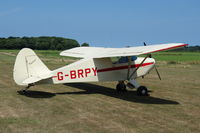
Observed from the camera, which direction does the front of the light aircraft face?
facing away from the viewer and to the right of the viewer
